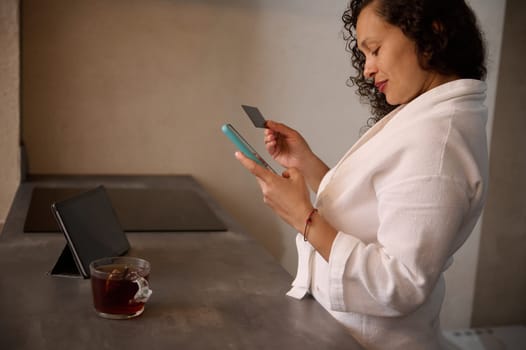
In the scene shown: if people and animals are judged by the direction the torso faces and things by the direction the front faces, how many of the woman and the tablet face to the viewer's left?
1

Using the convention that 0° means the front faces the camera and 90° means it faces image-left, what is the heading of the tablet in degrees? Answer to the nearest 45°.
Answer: approximately 315°

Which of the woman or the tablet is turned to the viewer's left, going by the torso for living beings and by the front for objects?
the woman

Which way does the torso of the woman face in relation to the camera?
to the viewer's left

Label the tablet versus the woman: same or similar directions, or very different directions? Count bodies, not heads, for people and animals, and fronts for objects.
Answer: very different directions
